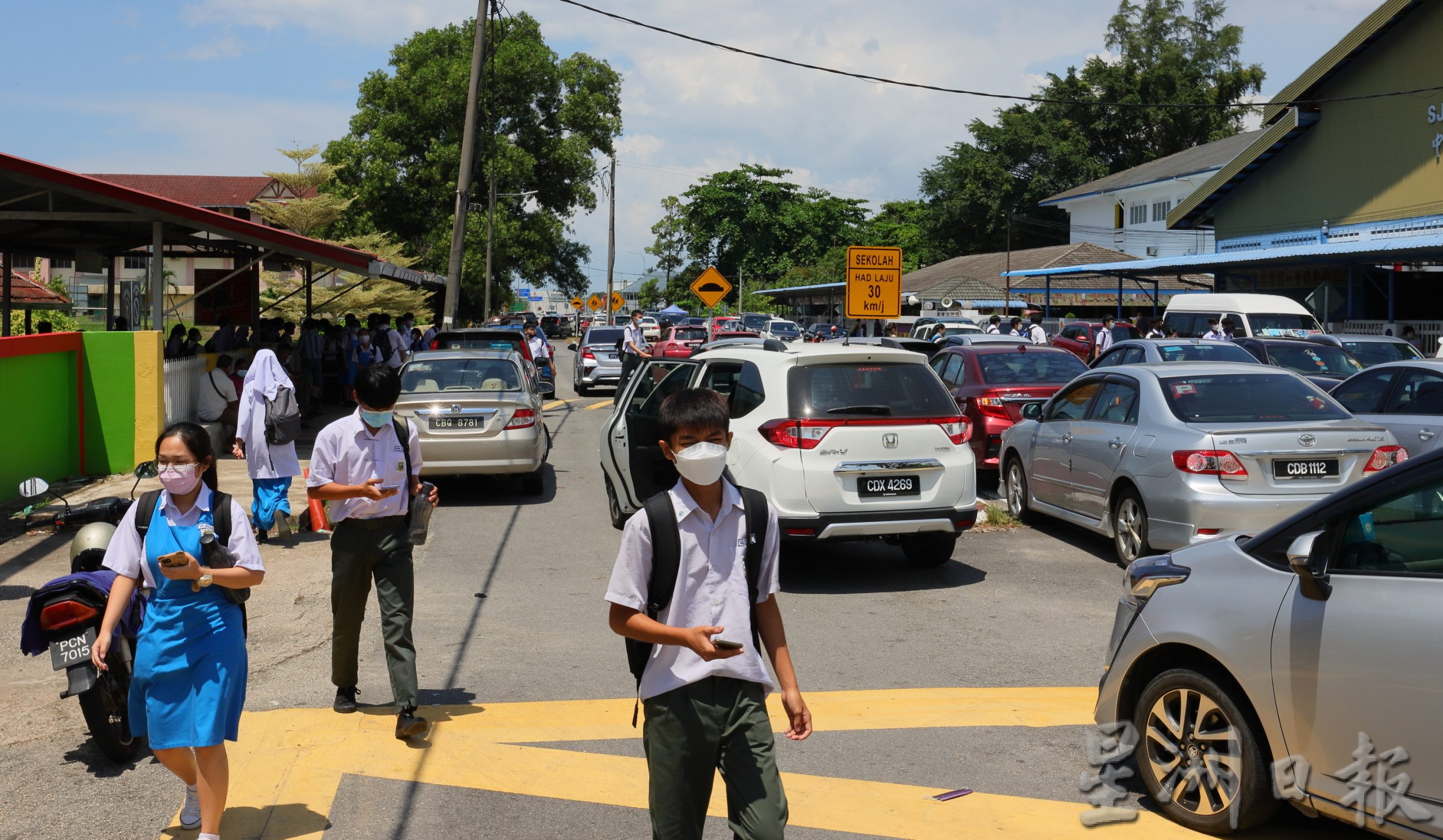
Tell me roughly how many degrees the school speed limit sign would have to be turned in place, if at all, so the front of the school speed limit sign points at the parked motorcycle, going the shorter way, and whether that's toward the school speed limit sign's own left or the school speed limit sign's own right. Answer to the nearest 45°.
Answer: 0° — it already faces it

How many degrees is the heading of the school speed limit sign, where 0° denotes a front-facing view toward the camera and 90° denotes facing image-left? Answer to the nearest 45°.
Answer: approximately 0°

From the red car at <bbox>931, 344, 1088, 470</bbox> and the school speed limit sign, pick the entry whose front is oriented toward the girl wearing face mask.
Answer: the school speed limit sign

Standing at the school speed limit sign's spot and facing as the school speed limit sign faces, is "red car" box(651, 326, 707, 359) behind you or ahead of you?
behind

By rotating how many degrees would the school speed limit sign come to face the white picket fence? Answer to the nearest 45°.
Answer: approximately 90° to its right

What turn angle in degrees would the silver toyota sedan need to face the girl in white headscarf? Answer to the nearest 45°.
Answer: approximately 45° to its left

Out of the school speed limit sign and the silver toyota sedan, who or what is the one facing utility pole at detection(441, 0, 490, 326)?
the silver toyota sedan

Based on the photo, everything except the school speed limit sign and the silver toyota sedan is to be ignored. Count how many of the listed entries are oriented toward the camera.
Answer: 1

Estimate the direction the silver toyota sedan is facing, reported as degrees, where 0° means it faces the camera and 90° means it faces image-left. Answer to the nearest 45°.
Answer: approximately 135°

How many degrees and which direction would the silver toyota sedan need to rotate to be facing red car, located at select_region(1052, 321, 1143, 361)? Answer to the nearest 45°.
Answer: approximately 45° to its right

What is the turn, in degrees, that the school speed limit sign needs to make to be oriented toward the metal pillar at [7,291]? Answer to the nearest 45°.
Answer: approximately 90° to its right
